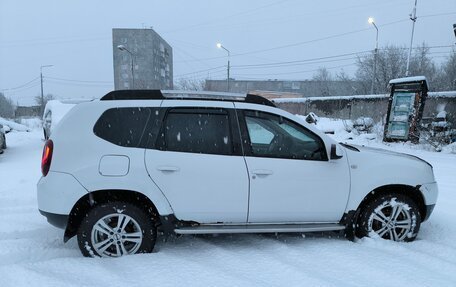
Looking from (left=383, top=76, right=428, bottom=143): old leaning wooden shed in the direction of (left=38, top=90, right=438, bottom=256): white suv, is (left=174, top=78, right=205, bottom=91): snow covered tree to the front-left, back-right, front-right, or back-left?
back-right

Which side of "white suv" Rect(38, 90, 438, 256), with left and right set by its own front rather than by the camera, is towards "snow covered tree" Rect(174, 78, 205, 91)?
left

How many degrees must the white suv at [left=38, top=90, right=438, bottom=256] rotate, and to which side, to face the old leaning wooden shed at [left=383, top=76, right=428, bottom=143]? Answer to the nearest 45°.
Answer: approximately 45° to its left

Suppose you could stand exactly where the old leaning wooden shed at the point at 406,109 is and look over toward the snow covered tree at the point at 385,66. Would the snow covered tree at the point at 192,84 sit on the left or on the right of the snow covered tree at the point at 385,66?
left

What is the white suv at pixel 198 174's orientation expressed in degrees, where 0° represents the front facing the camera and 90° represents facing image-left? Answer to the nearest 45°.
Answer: approximately 270°

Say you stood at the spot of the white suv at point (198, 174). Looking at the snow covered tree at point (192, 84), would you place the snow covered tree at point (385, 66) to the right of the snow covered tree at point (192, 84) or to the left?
right
